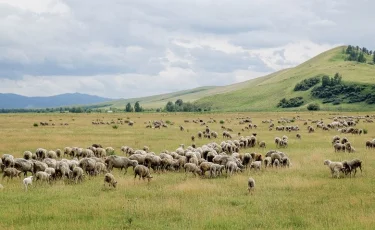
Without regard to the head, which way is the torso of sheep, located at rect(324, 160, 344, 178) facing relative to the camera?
to the viewer's left
